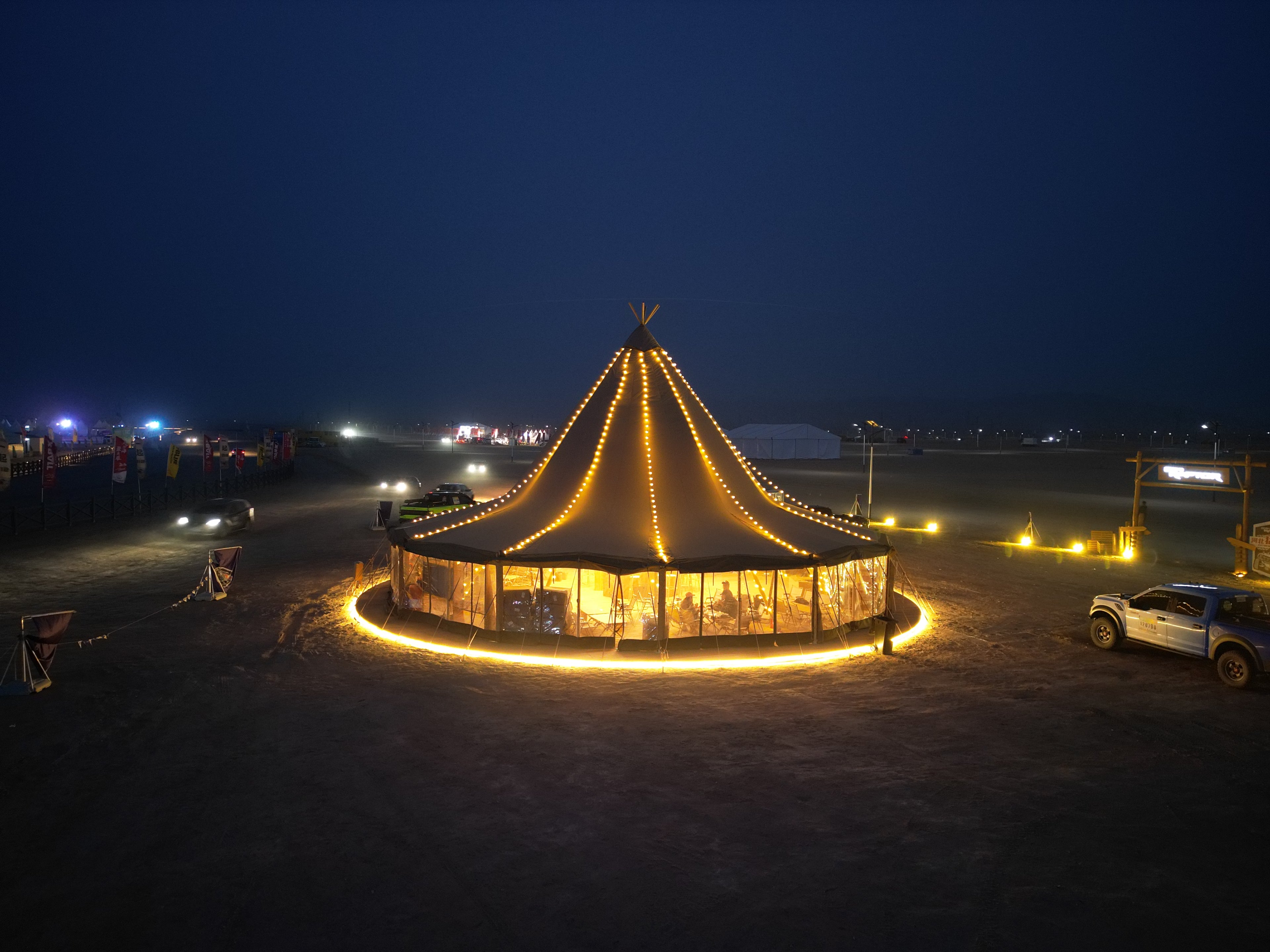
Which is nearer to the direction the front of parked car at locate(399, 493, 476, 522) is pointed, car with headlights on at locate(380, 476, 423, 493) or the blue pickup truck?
the blue pickup truck

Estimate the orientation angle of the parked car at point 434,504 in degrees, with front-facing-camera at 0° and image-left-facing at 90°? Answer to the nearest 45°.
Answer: approximately 45°

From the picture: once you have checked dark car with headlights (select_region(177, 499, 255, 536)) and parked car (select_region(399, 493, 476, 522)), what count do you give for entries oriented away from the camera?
0

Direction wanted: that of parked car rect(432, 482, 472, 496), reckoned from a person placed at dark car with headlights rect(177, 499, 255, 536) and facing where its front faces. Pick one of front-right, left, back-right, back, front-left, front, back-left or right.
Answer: back-left

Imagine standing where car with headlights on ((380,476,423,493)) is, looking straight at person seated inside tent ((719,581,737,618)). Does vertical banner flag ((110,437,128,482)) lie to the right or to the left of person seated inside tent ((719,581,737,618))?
right

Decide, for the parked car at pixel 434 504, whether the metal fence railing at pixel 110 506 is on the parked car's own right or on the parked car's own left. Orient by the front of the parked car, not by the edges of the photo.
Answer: on the parked car's own right
